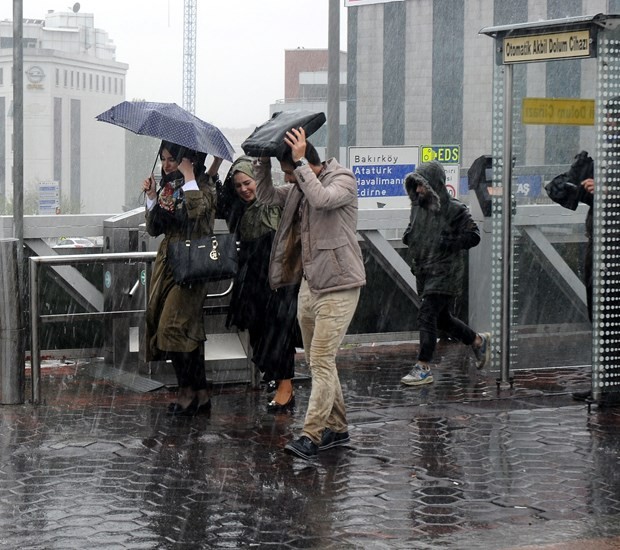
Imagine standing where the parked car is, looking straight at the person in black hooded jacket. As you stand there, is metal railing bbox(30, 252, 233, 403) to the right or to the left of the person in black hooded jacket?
right

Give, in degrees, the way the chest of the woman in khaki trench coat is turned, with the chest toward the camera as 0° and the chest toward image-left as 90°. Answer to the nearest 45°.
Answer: approximately 45°

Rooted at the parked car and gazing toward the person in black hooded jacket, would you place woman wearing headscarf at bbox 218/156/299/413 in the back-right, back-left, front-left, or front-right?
front-right

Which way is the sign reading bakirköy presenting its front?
toward the camera

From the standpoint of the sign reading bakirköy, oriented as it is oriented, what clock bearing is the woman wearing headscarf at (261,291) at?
The woman wearing headscarf is roughly at 12 o'clock from the sign reading bakirköy.

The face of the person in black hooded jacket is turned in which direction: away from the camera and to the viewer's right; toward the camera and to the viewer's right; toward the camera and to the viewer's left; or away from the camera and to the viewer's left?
toward the camera and to the viewer's left

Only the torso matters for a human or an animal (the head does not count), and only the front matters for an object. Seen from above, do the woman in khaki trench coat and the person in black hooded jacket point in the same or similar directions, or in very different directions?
same or similar directions

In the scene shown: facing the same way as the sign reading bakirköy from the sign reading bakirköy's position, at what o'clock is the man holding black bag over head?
The man holding black bag over head is roughly at 12 o'clock from the sign reading bakirköy.

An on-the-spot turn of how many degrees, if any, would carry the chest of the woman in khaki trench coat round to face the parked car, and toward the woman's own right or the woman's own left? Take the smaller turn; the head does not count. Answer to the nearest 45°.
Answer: approximately 135° to the woman's own right
